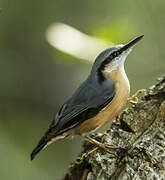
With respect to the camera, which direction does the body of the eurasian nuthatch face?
to the viewer's right
